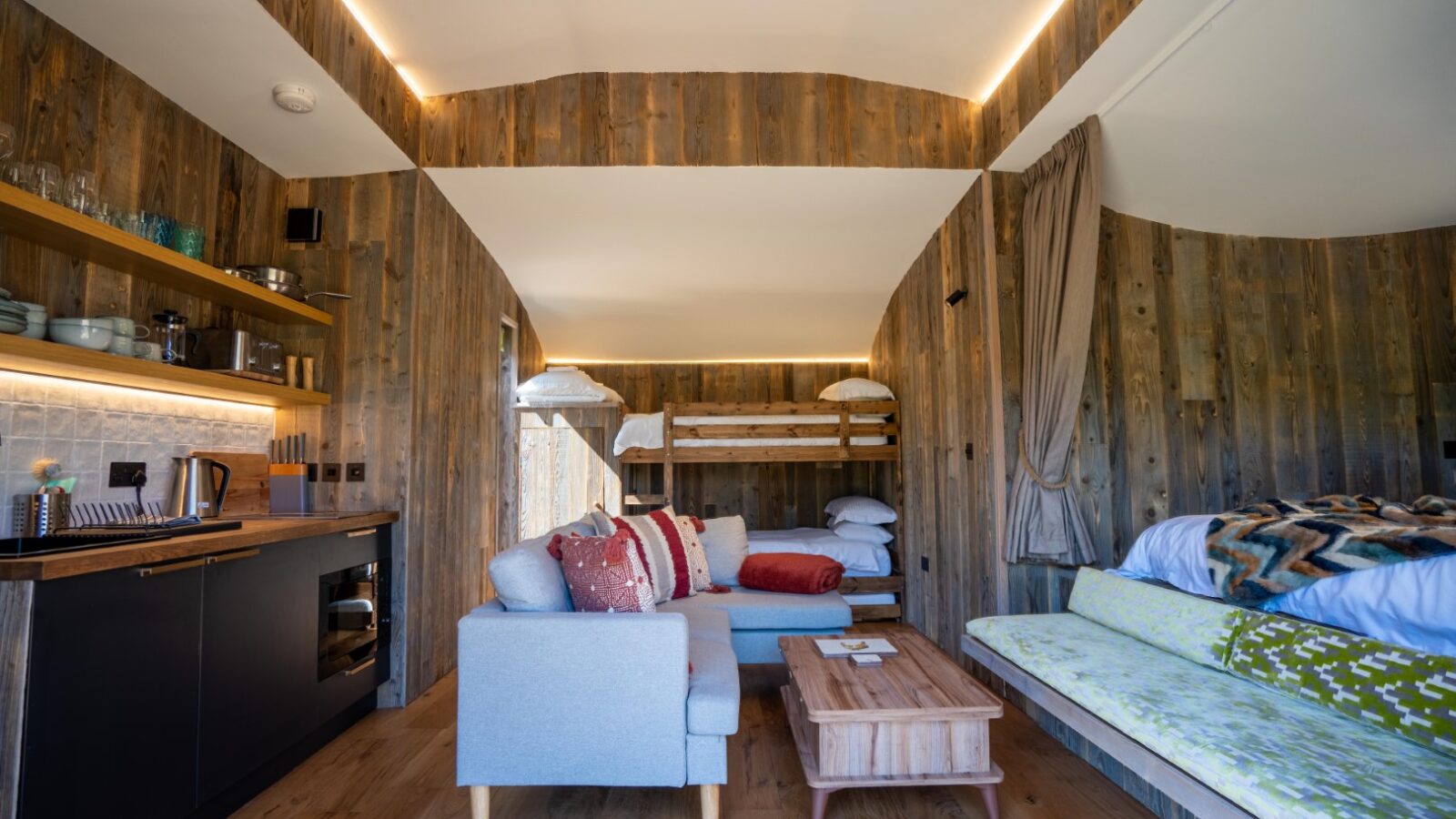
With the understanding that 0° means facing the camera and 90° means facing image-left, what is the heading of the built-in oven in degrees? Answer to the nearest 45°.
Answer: approximately 315°

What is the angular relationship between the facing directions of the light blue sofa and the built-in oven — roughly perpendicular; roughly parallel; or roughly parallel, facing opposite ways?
roughly parallel

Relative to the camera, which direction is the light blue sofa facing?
to the viewer's right

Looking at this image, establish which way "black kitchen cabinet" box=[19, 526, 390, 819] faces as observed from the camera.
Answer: facing the viewer and to the right of the viewer
